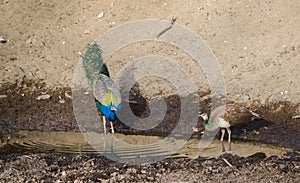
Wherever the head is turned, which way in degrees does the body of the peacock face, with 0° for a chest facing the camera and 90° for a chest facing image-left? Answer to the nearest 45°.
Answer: approximately 315°

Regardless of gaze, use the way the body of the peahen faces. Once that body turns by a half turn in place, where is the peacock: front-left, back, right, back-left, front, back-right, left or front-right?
back

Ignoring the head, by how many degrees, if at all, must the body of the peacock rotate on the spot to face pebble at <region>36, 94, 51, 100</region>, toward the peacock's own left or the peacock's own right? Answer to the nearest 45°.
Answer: approximately 180°

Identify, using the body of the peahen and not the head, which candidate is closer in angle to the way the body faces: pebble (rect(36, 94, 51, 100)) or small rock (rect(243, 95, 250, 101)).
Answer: the pebble

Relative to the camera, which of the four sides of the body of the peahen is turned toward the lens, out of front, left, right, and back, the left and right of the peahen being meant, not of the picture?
left

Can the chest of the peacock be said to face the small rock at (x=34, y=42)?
no
